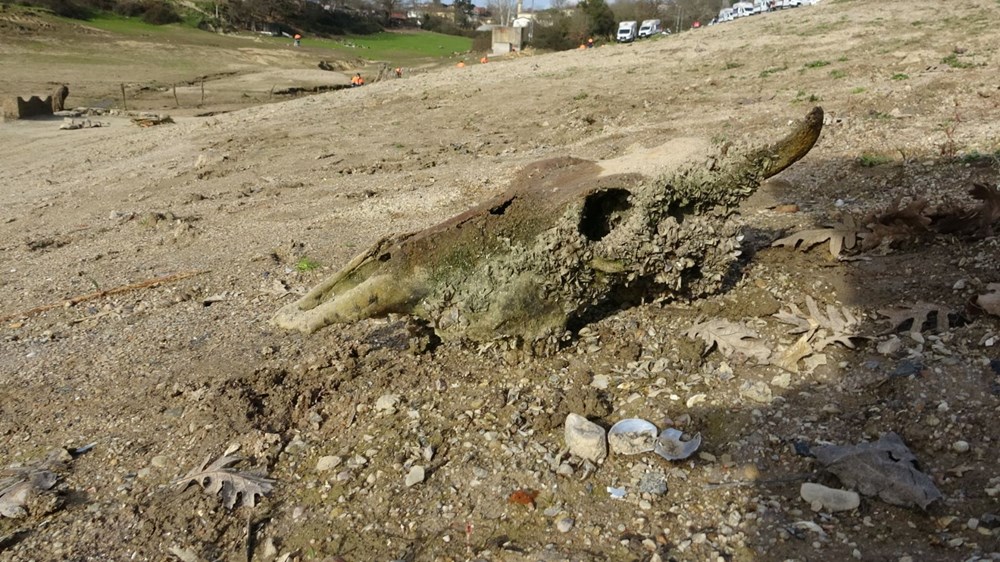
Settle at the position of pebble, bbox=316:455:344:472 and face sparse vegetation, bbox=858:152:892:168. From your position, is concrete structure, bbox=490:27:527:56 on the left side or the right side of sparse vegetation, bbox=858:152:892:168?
left

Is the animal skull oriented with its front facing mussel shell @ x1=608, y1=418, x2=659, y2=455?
no

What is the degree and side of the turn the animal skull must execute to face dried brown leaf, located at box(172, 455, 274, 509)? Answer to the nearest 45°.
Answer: approximately 45° to its left

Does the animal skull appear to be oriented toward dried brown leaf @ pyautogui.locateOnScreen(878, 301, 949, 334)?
no

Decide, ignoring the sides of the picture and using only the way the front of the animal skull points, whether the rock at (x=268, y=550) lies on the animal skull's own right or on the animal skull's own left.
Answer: on the animal skull's own left

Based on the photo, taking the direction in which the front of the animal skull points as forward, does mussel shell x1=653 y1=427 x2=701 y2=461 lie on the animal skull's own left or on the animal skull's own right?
on the animal skull's own left

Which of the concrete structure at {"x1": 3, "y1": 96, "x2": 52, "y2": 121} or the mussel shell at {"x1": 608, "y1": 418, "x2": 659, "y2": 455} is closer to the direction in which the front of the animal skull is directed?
the concrete structure

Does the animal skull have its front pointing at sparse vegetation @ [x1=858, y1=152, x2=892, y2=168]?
no

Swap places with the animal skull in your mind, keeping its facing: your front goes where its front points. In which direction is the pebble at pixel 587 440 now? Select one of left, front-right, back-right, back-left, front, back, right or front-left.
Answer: left

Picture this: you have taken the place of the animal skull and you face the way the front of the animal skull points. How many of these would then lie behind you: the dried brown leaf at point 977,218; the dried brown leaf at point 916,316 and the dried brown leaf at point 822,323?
3

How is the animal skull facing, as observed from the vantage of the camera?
facing to the left of the viewer

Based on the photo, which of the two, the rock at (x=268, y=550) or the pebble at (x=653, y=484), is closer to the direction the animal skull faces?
the rock

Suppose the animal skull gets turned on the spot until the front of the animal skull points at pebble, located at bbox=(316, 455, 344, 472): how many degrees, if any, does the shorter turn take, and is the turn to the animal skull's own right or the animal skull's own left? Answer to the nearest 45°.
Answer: approximately 45° to the animal skull's own left

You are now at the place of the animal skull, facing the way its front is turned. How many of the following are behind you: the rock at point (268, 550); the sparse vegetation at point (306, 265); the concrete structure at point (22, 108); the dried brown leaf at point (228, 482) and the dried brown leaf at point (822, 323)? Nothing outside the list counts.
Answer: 1

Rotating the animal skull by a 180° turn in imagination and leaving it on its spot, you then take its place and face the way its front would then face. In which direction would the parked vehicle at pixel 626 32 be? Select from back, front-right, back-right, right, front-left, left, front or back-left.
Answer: left
